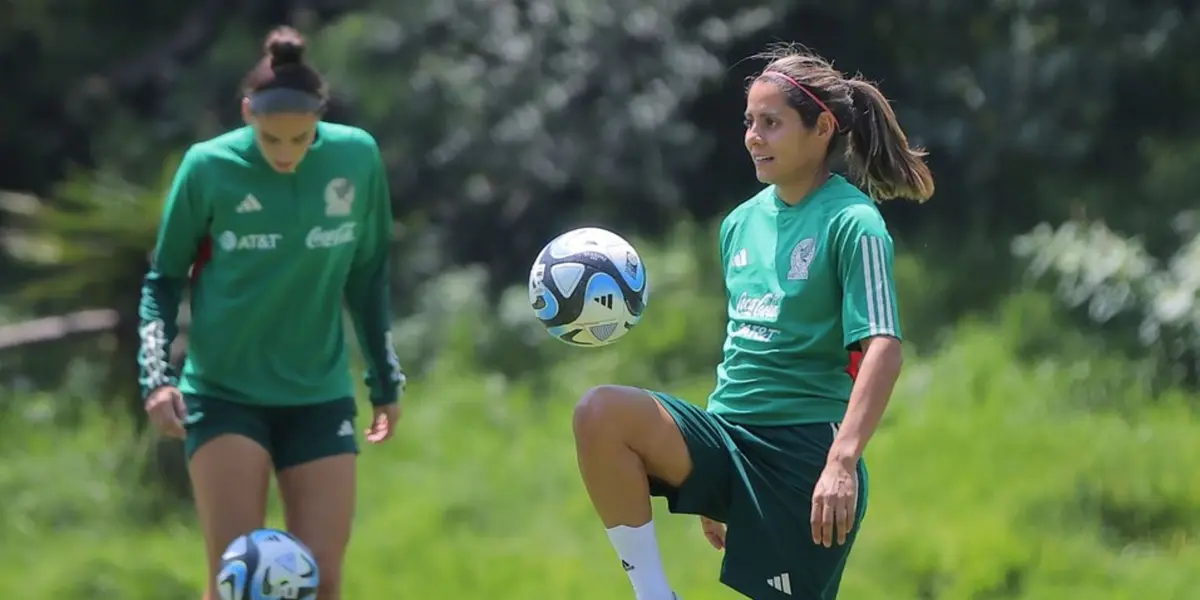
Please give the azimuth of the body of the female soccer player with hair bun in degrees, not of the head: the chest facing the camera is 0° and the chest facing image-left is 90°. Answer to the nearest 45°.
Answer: approximately 0°

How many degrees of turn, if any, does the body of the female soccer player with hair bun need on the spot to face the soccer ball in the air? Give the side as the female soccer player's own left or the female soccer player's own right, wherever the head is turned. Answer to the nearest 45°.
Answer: approximately 45° to the female soccer player's own left

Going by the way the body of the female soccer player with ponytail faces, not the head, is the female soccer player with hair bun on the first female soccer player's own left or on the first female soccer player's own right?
on the first female soccer player's own right

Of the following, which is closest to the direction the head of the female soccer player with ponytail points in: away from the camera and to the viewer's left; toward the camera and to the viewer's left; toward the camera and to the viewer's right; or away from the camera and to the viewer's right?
toward the camera and to the viewer's left

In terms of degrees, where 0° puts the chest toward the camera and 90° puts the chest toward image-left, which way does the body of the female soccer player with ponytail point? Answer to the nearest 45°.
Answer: approximately 45°

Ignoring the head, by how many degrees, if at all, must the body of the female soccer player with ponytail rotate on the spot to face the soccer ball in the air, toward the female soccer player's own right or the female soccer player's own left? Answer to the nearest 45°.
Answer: approximately 45° to the female soccer player's own right

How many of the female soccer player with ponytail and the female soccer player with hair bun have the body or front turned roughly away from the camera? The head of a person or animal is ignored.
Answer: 0
